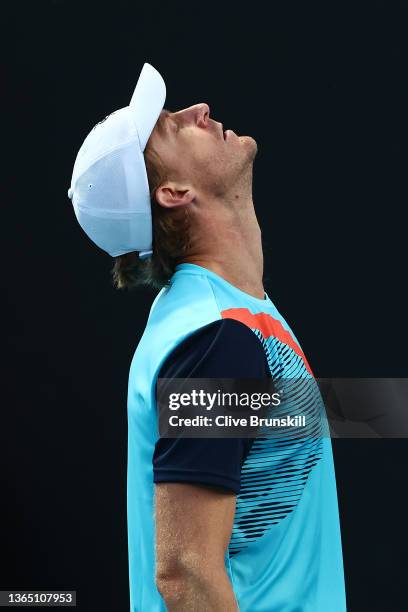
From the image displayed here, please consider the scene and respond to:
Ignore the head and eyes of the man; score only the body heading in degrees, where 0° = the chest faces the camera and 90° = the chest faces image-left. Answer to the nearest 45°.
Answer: approximately 270°

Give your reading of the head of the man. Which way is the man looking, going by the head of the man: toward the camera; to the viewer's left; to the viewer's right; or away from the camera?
to the viewer's right
